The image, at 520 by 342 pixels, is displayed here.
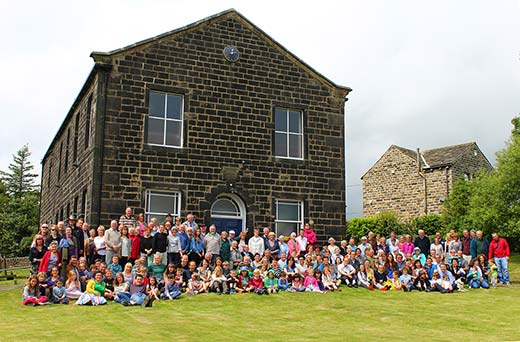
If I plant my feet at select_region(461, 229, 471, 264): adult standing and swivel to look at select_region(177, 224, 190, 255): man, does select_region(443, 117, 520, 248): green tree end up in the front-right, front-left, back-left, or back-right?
back-right

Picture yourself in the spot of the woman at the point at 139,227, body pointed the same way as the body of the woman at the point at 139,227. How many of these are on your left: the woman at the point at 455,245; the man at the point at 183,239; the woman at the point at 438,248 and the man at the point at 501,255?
4

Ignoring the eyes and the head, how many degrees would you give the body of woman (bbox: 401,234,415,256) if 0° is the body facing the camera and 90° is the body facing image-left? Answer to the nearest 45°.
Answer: approximately 0°

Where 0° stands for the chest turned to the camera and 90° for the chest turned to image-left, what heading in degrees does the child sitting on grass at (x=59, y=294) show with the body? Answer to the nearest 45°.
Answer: approximately 0°

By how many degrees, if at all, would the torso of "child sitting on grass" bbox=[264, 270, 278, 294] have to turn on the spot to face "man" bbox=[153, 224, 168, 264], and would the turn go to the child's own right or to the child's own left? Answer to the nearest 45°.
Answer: approximately 90° to the child's own right
